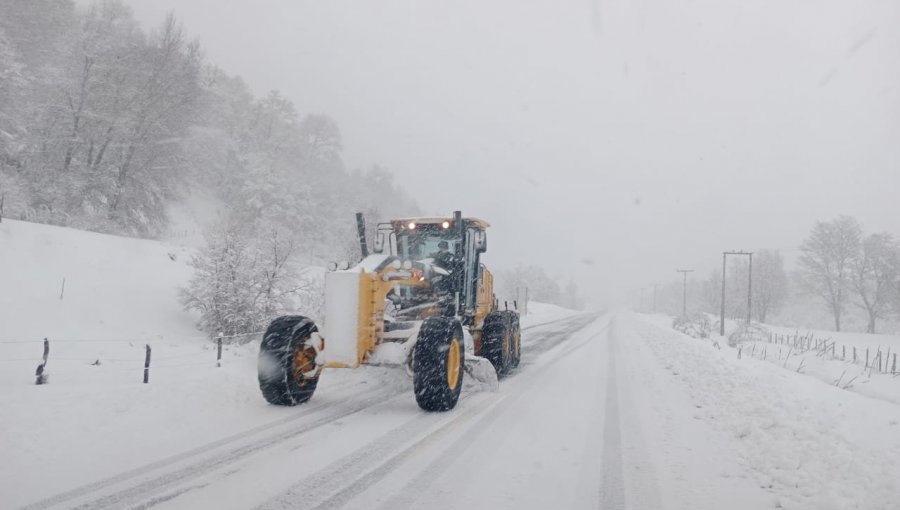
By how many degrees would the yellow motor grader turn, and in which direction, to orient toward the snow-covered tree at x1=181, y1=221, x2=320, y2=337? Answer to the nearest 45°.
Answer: approximately 90° to its right

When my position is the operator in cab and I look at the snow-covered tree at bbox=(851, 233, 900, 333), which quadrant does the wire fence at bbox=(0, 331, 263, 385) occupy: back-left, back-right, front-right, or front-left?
back-left

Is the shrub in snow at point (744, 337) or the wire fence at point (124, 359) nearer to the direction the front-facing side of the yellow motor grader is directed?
the wire fence

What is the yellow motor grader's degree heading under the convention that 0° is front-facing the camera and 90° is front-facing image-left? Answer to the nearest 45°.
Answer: approximately 45°

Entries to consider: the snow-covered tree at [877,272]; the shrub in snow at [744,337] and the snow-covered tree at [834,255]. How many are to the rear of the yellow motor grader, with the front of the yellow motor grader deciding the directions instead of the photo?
3

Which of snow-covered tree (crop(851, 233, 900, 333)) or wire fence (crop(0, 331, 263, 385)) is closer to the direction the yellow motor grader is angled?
the wire fence

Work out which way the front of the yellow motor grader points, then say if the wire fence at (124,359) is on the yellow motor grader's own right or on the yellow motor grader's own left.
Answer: on the yellow motor grader's own right

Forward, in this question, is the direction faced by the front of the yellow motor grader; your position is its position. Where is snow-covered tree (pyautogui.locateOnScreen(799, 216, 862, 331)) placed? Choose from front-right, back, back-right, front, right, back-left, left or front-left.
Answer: back

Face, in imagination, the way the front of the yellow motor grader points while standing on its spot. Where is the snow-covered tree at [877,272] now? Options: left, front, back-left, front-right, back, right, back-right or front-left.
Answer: back

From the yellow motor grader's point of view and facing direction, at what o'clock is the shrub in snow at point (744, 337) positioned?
The shrub in snow is roughly at 6 o'clock from the yellow motor grader.
